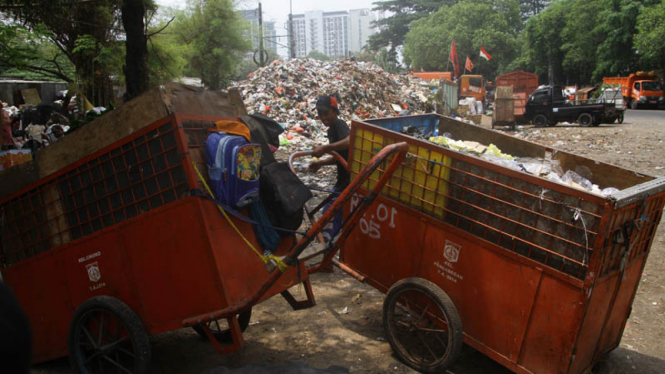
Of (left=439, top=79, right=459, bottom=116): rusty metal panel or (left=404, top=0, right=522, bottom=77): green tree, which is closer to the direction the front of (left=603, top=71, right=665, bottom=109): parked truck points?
the rusty metal panel

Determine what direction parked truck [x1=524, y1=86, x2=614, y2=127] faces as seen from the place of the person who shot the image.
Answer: facing to the left of the viewer

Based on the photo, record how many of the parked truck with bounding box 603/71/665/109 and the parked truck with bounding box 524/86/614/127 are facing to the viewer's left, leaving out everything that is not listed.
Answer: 1

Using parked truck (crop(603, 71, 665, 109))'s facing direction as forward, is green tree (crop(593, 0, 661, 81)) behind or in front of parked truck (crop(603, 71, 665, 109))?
behind

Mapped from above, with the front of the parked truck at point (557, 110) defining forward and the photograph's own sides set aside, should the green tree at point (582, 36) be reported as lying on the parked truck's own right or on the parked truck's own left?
on the parked truck's own right

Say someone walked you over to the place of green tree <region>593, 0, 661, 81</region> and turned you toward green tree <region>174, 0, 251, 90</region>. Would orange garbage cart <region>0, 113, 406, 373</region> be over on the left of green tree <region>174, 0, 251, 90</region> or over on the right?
left

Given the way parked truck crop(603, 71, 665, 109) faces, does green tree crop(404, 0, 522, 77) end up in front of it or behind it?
behind

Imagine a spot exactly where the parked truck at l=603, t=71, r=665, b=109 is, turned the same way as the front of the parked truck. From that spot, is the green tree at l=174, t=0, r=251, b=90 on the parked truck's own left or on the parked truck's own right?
on the parked truck's own right

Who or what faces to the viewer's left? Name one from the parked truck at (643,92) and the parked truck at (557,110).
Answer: the parked truck at (557,110)
